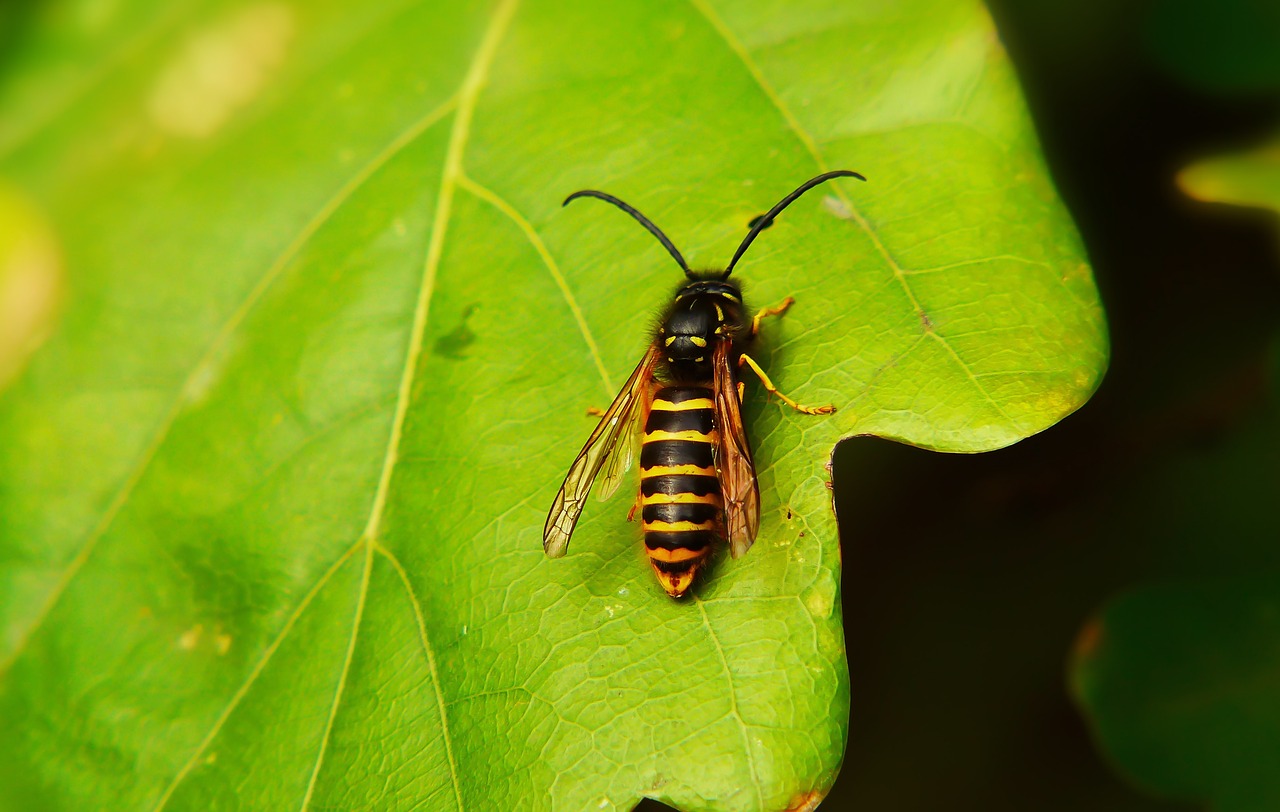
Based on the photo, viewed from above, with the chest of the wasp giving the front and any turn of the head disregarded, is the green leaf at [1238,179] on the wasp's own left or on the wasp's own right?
on the wasp's own right

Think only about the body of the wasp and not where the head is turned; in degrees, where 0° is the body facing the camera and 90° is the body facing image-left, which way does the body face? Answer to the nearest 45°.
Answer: approximately 180°

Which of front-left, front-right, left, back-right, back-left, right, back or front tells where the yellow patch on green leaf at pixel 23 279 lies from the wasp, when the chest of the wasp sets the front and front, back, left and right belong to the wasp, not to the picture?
front-left
